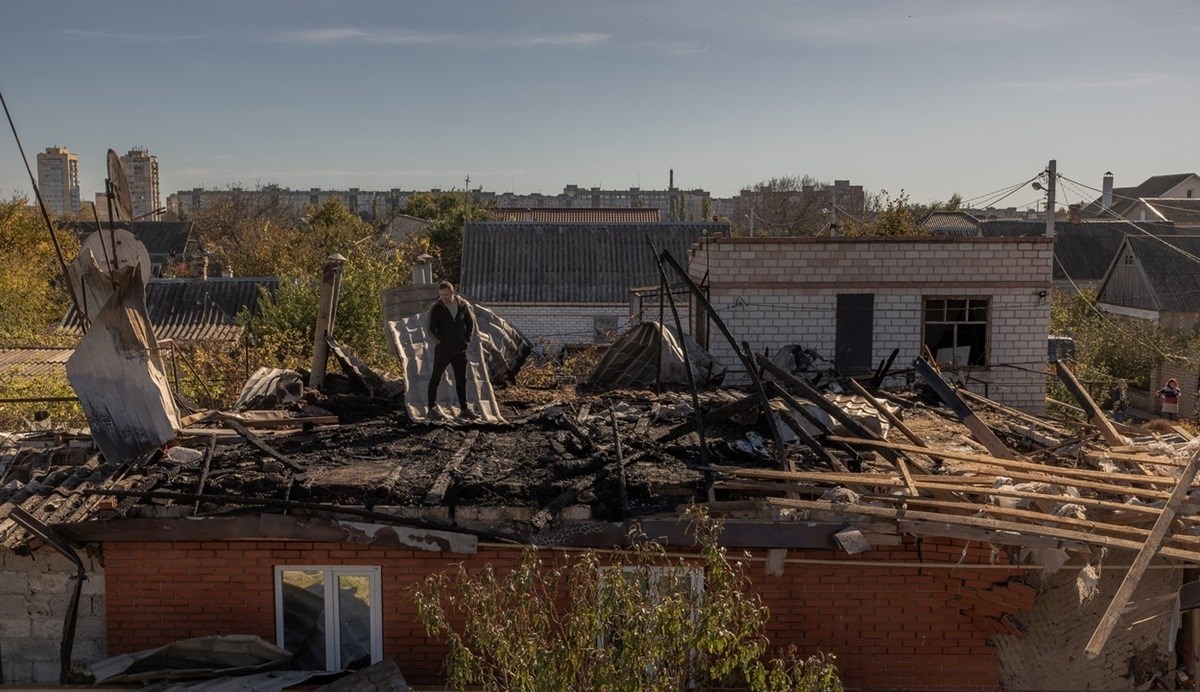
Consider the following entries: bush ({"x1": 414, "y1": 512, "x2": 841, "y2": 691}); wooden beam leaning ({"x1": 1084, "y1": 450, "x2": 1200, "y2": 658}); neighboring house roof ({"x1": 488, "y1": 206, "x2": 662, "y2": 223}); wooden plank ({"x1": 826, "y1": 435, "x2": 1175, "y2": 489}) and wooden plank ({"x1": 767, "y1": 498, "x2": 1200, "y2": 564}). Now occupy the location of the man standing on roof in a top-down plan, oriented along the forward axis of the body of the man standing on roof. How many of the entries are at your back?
1

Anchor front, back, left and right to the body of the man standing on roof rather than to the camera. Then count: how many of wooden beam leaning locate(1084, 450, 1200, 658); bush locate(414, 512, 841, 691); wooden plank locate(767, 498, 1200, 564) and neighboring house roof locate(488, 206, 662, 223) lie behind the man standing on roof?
1

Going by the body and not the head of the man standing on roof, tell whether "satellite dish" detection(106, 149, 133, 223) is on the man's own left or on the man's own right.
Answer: on the man's own right

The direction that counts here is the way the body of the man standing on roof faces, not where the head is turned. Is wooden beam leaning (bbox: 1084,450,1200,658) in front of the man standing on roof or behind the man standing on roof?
in front

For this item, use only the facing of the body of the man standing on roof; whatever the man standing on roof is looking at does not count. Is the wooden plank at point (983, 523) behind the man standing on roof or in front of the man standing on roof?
in front

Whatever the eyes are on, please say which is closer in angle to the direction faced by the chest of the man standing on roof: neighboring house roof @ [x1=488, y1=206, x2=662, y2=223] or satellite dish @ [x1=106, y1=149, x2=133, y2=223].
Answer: the satellite dish

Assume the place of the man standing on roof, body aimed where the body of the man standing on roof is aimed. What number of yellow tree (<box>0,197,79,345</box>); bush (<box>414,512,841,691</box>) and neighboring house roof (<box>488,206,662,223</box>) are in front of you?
1

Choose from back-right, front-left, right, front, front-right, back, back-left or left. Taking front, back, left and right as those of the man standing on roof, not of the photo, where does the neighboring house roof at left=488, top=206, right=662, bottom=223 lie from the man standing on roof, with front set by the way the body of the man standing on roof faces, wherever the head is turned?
back

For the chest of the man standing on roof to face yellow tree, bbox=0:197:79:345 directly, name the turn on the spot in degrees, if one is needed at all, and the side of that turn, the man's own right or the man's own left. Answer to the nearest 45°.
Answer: approximately 135° to the man's own right

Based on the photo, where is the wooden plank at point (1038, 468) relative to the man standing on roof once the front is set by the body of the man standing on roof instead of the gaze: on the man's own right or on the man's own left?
on the man's own left

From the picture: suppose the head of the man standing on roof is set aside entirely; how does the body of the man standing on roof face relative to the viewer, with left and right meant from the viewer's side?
facing the viewer

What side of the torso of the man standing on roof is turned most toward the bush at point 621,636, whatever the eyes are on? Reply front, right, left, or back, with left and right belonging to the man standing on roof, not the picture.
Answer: front
